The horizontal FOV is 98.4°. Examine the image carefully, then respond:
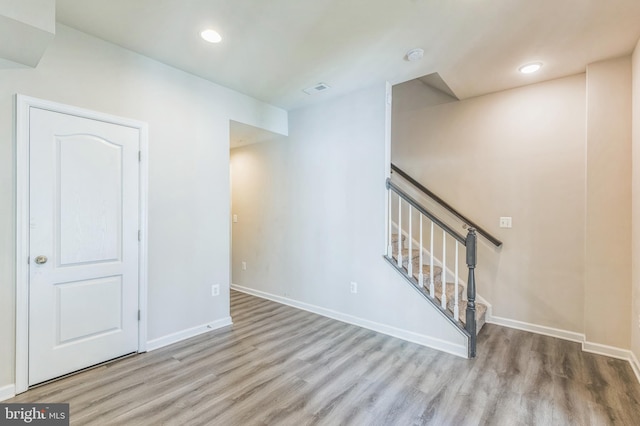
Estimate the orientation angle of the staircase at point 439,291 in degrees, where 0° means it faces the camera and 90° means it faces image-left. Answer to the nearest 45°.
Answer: approximately 315°

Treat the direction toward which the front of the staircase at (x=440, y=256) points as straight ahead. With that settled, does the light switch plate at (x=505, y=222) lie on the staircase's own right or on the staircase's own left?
on the staircase's own left

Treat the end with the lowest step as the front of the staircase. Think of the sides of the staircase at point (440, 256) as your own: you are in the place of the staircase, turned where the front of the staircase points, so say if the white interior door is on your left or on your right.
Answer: on your right

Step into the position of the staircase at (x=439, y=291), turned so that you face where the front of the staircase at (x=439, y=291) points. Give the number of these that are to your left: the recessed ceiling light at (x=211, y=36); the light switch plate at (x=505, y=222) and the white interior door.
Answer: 1

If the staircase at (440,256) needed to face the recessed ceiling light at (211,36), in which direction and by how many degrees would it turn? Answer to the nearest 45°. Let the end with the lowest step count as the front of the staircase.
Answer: approximately 90° to its right

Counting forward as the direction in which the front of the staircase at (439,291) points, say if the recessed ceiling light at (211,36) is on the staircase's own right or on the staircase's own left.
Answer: on the staircase's own right

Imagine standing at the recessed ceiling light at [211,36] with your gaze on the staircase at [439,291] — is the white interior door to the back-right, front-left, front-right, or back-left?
back-left
